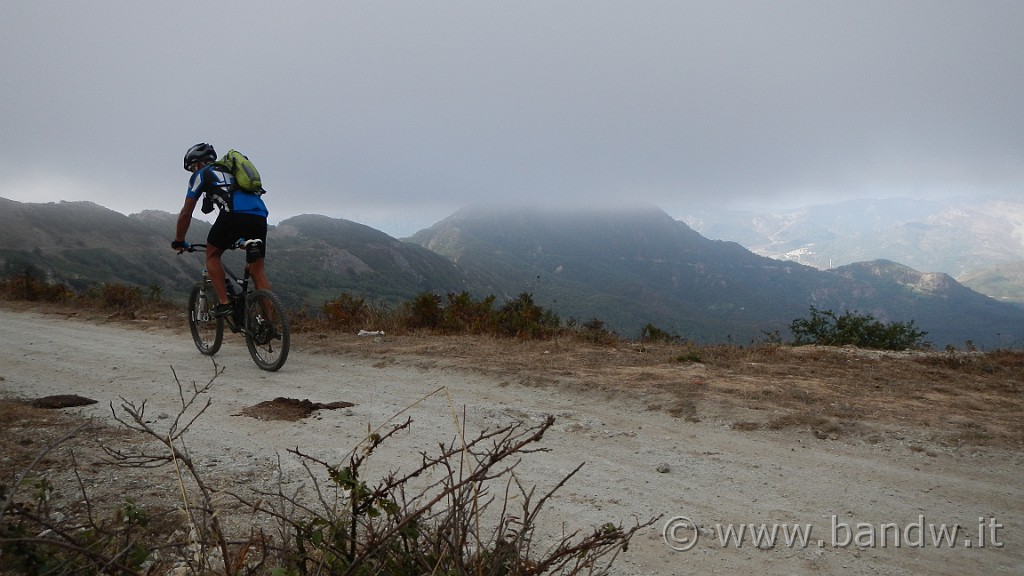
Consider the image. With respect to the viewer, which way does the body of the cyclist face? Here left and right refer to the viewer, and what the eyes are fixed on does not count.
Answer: facing away from the viewer and to the left of the viewer

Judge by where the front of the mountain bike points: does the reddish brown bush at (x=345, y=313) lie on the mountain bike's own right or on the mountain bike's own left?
on the mountain bike's own right

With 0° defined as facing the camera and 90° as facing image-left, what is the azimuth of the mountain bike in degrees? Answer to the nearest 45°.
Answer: approximately 135°

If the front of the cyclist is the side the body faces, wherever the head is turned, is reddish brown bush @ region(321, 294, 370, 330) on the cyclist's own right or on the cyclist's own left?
on the cyclist's own right

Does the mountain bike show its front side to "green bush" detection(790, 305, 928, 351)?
no
